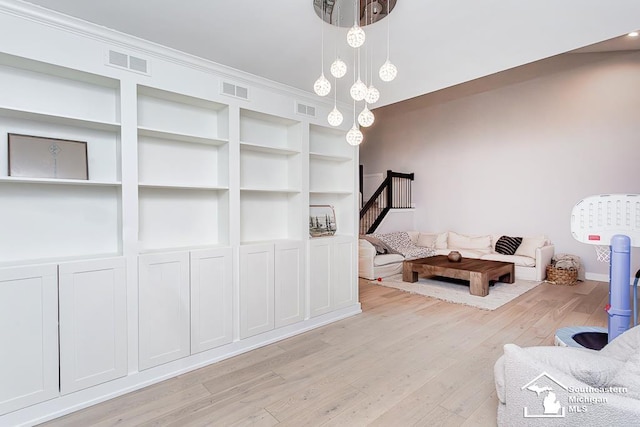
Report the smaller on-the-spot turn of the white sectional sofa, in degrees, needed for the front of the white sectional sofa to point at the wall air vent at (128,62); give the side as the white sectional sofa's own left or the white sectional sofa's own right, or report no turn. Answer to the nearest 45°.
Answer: approximately 45° to the white sectional sofa's own right

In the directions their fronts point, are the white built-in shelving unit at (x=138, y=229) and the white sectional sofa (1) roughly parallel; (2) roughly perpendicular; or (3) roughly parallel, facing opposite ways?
roughly perpendicular

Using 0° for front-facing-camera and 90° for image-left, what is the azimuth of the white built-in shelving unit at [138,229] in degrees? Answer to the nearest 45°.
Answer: approximately 315°

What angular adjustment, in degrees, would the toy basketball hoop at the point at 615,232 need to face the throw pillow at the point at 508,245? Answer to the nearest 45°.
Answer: approximately 45° to its right

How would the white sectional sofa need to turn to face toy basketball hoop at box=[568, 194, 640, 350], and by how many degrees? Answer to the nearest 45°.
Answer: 0° — it already faces it

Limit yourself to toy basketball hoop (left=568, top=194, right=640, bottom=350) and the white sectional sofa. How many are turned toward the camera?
1

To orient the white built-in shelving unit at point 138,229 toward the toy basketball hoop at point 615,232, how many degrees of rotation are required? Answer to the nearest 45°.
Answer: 0° — it already faces it
